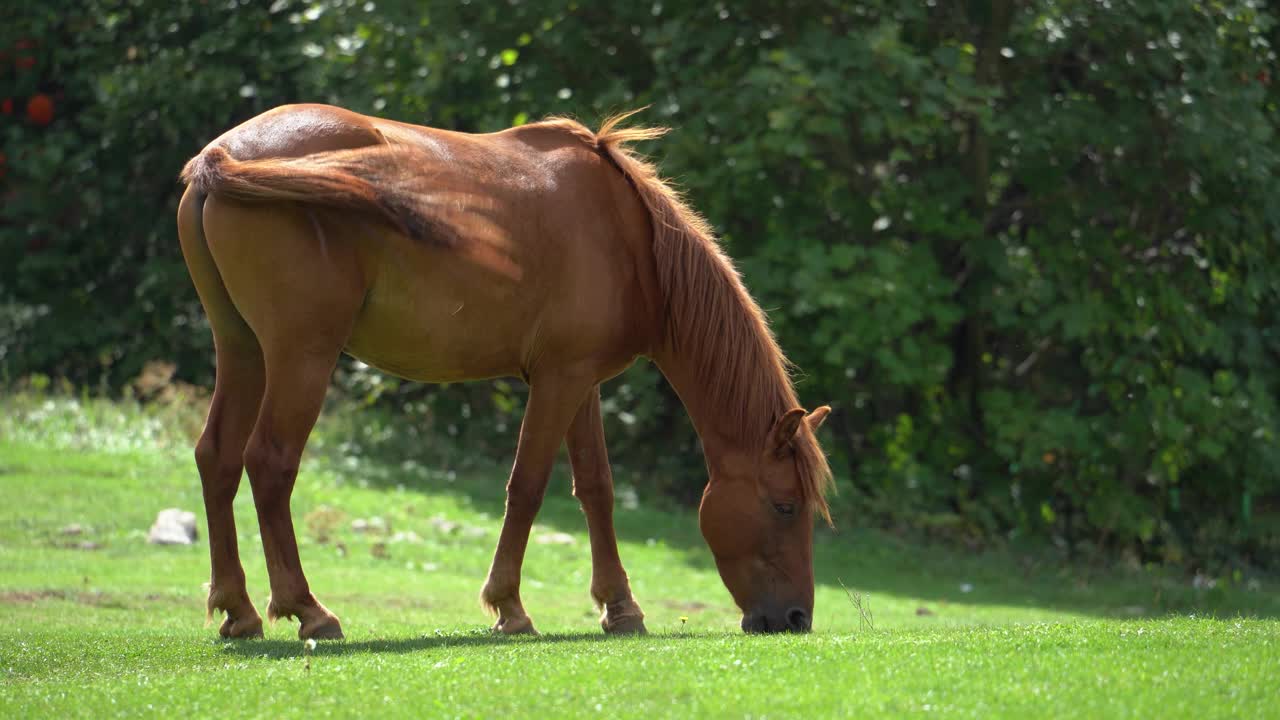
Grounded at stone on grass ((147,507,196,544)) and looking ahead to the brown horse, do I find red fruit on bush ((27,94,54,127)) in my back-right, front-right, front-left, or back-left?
back-left

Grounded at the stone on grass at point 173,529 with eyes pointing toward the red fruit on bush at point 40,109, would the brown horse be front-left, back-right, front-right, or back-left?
back-right

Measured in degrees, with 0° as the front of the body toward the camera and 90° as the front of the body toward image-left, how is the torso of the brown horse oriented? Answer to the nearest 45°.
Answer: approximately 270°
